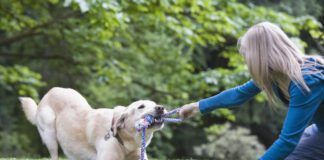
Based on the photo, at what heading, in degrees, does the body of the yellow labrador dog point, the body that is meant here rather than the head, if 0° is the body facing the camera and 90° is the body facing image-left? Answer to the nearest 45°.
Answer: approximately 270°

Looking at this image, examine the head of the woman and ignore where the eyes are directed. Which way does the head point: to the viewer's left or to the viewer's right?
to the viewer's left

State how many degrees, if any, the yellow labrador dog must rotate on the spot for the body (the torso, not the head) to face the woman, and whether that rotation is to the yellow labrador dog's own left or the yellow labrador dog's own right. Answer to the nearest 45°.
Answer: approximately 45° to the yellow labrador dog's own right
